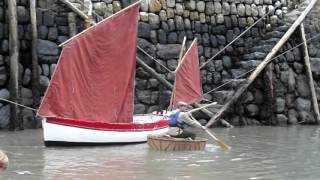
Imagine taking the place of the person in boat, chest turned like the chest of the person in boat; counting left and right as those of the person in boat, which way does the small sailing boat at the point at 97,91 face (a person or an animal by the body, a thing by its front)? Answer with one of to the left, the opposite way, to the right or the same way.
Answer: the opposite way

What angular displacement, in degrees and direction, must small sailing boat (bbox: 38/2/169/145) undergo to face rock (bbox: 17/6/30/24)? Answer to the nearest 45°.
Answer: approximately 45° to its right

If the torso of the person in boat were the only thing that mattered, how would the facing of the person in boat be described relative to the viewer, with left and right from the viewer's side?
facing to the right of the viewer

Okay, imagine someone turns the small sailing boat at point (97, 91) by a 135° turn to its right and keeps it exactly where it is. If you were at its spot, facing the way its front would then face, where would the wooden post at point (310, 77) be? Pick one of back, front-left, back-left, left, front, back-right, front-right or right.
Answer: front
